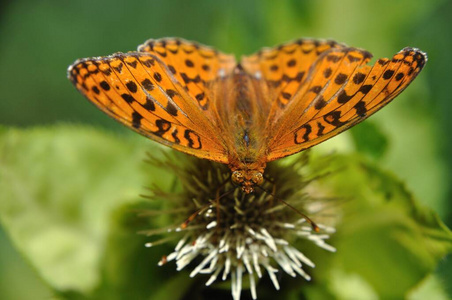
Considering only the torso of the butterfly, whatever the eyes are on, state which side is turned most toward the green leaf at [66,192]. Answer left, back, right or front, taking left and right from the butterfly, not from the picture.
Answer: right

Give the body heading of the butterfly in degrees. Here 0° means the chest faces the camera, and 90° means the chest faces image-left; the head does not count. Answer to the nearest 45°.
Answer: approximately 0°
